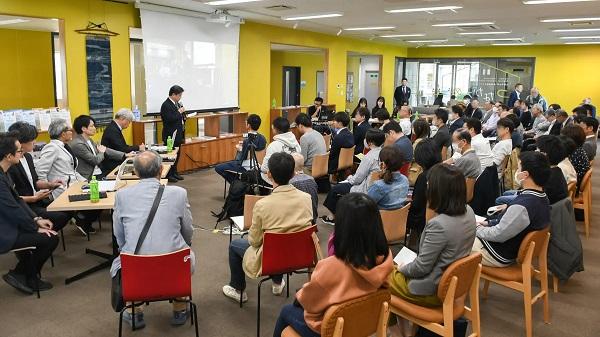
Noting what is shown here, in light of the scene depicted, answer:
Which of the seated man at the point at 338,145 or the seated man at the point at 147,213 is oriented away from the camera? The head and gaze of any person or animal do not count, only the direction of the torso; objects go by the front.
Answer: the seated man at the point at 147,213

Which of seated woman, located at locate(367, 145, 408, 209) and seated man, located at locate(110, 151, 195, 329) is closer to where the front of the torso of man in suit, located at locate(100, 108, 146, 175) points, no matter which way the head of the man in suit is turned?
the seated woman

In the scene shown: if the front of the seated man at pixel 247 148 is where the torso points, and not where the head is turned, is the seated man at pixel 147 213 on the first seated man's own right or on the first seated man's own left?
on the first seated man's own left

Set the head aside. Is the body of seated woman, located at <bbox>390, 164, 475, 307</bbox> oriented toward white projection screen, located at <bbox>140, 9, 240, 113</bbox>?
yes

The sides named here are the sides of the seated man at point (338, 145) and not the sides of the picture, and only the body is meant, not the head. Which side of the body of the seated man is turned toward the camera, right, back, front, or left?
left

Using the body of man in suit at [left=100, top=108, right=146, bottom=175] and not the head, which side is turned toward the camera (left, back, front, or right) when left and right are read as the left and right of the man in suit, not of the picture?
right

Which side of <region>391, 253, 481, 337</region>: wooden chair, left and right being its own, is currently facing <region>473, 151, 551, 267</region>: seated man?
right

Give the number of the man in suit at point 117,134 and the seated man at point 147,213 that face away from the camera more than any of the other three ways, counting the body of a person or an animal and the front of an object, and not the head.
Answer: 1

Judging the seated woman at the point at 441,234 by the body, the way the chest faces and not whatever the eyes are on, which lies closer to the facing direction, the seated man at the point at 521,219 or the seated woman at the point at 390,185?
the seated woman

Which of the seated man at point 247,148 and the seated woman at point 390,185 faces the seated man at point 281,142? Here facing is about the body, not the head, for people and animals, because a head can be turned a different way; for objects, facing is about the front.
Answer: the seated woman

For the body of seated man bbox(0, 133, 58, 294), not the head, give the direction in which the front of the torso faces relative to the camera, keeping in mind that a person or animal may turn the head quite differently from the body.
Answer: to the viewer's right

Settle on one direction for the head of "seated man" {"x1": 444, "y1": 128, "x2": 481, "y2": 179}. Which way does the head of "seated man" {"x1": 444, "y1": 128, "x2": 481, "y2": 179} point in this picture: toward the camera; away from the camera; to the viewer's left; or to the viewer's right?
to the viewer's left

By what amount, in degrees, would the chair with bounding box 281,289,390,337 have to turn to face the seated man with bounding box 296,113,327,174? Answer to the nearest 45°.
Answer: approximately 45° to its right

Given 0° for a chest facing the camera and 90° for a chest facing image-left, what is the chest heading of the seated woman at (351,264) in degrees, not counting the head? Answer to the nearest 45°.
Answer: approximately 135°

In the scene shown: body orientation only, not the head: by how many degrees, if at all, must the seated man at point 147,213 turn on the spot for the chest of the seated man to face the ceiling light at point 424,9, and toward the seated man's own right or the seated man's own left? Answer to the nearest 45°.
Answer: approximately 45° to the seated man's own right
